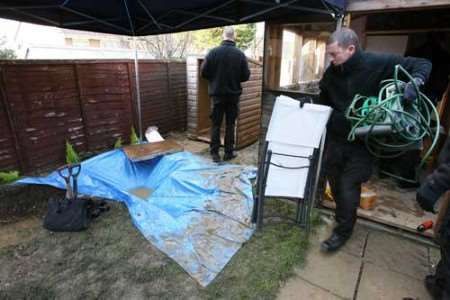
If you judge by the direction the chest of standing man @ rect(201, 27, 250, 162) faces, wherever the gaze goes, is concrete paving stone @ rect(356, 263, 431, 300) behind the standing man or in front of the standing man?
behind

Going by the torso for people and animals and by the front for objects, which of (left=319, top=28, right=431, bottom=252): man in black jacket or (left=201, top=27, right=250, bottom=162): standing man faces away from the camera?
the standing man

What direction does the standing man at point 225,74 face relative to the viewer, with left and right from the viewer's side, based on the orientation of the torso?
facing away from the viewer

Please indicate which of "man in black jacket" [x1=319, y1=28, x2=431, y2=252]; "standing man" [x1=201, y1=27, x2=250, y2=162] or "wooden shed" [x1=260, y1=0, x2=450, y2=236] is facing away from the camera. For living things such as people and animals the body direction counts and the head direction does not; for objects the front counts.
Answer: the standing man

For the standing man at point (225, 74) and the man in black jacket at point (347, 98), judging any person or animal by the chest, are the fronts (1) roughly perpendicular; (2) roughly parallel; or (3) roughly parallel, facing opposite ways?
roughly perpendicular

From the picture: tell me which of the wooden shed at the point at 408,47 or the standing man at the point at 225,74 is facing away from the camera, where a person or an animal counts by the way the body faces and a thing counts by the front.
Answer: the standing man

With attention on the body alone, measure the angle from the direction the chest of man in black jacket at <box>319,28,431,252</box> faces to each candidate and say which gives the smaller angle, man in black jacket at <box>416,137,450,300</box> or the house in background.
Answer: the house in background

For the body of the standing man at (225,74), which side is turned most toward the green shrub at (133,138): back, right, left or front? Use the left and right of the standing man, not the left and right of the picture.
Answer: left
